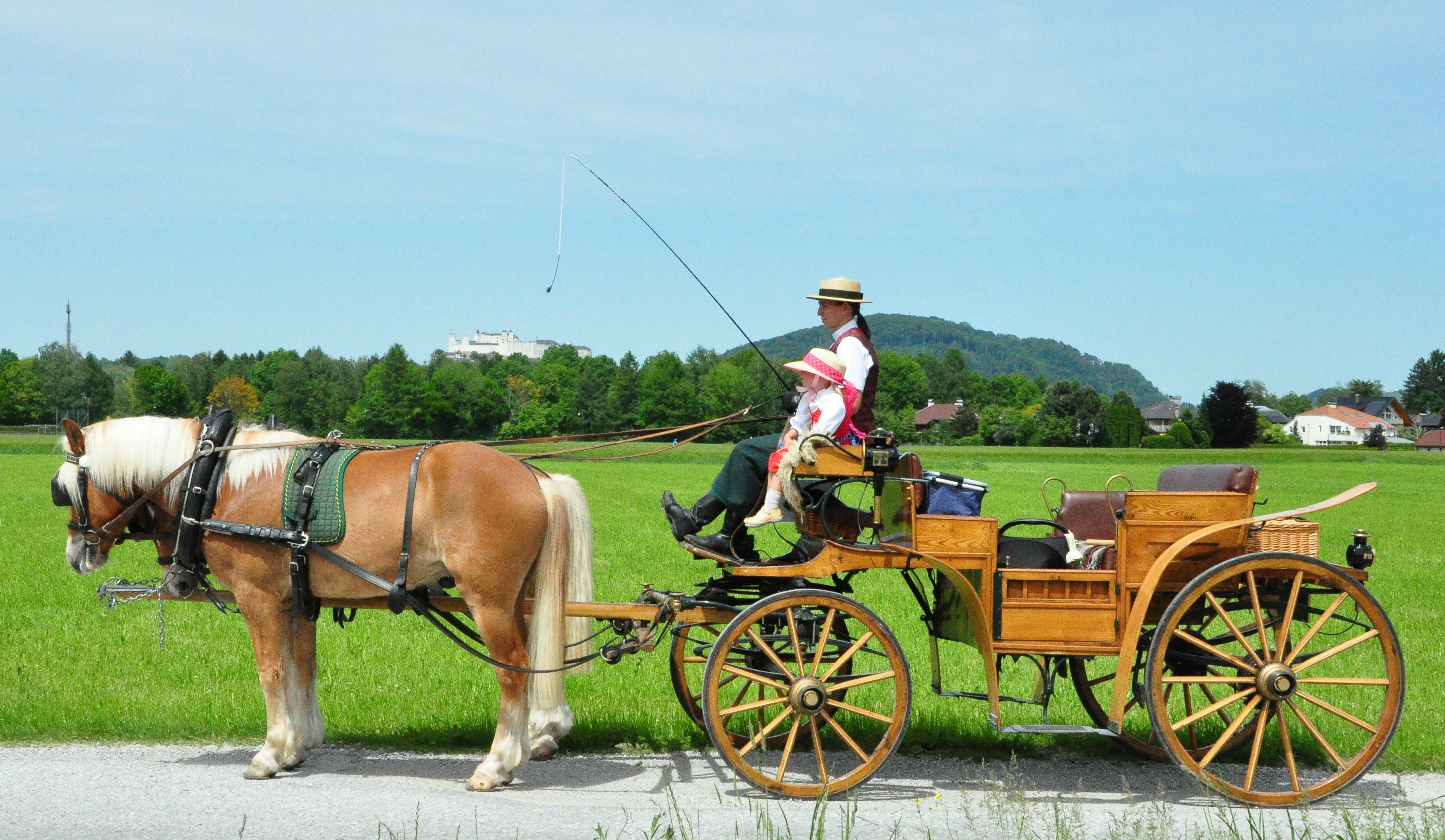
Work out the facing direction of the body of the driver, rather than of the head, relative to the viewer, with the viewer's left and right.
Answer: facing to the left of the viewer

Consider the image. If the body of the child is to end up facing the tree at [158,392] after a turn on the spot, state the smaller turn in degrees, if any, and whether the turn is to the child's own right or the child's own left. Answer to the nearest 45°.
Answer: approximately 45° to the child's own right

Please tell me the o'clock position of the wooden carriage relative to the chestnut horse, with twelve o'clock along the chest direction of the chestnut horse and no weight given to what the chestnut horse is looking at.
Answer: The wooden carriage is roughly at 7 o'clock from the chestnut horse.

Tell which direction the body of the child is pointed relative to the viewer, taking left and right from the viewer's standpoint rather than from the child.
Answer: facing to the left of the viewer

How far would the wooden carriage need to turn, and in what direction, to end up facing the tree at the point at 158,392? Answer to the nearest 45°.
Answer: approximately 45° to its right

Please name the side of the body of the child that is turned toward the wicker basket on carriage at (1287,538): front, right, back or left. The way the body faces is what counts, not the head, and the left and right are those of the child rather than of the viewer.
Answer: back

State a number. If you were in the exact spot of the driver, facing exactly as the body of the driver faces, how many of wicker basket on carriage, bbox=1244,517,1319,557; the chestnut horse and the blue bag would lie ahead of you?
1

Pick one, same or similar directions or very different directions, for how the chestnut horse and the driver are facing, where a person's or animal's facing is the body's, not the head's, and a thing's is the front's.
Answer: same or similar directions

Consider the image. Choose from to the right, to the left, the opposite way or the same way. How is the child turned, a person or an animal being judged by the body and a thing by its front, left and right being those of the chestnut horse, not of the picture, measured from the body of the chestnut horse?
the same way

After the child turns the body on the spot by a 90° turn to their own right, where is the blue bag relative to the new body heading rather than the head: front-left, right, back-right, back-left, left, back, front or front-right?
right

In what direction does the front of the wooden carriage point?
to the viewer's left

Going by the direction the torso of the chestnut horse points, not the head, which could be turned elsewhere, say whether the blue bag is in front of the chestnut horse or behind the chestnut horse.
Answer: behind

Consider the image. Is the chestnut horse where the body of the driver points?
yes

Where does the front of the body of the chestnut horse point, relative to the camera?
to the viewer's left

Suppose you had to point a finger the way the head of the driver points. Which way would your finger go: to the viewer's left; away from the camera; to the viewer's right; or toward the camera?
to the viewer's left
